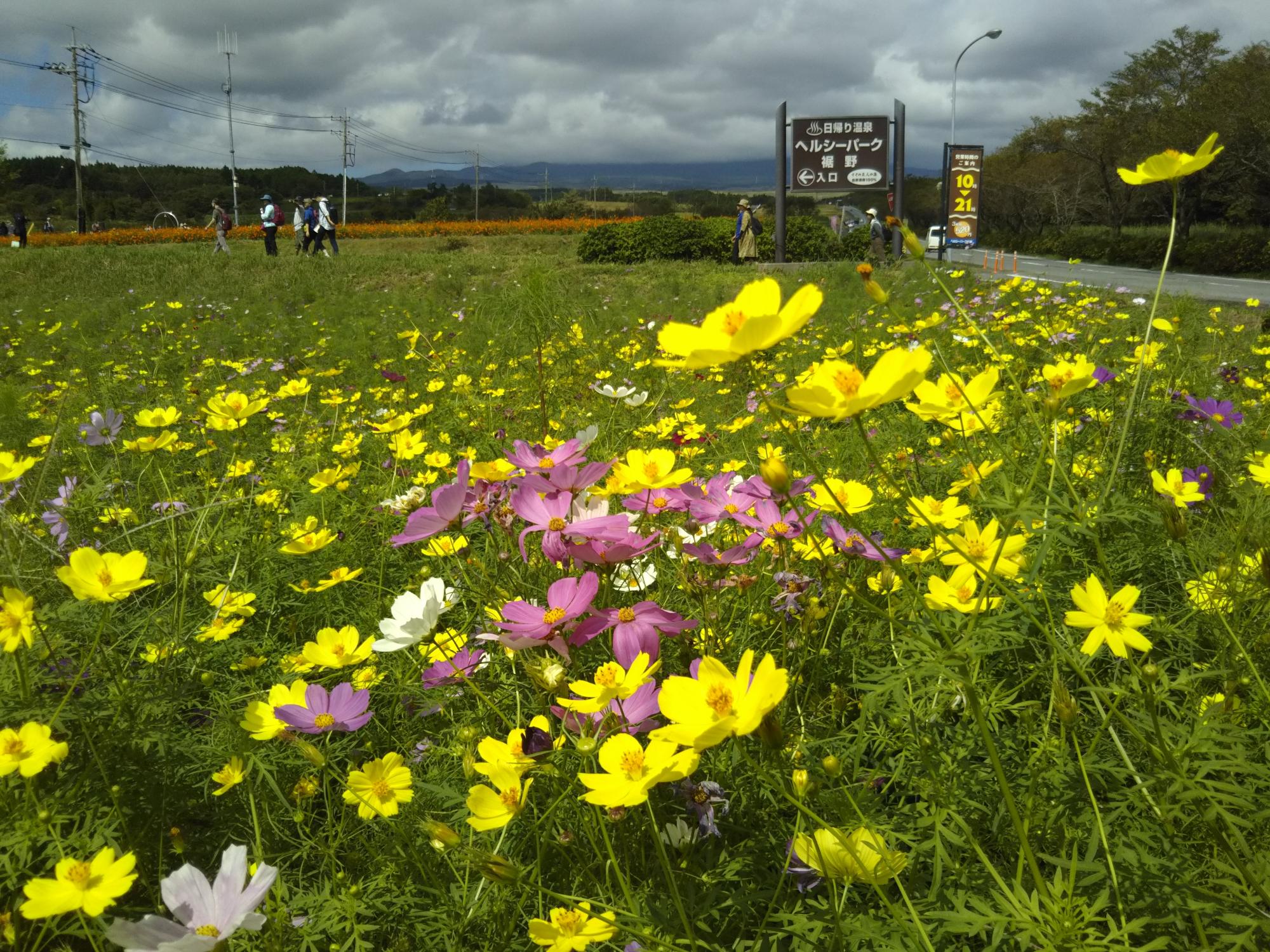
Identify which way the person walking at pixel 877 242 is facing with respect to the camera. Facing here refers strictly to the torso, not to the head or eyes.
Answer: to the viewer's left

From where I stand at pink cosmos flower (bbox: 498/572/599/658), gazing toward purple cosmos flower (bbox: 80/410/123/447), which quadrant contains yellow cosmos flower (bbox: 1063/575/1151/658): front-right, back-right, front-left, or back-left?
back-right

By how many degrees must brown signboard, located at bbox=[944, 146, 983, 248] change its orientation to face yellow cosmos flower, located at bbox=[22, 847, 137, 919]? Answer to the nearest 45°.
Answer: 0° — it already faces it

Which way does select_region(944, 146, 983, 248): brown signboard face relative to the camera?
toward the camera

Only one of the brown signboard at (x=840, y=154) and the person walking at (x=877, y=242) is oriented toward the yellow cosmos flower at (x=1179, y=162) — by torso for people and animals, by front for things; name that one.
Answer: the brown signboard

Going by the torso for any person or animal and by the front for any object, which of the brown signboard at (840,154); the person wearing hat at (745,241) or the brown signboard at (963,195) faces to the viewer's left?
the person wearing hat

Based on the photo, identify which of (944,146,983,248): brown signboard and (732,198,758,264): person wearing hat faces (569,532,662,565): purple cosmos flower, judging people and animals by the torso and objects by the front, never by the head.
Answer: the brown signboard

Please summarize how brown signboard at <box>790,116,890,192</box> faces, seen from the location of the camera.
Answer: facing the viewer

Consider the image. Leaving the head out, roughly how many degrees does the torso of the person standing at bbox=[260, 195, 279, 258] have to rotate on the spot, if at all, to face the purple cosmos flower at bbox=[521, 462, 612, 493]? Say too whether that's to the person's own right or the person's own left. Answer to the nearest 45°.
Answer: approximately 90° to the person's own left

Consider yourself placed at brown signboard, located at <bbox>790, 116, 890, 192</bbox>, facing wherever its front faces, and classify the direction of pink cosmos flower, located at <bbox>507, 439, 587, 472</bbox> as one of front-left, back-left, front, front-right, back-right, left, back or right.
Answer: front

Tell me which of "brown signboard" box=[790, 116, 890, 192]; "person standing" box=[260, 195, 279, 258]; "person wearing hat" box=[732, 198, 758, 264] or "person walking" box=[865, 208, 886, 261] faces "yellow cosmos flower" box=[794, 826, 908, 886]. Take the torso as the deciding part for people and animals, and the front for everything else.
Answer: the brown signboard

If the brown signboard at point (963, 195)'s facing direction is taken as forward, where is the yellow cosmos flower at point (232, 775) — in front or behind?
in front

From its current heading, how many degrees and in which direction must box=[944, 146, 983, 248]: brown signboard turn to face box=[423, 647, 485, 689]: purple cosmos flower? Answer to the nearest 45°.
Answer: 0° — it already faces it

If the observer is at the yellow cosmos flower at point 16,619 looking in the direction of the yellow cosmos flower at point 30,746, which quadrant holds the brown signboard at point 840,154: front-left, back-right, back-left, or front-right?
back-left
